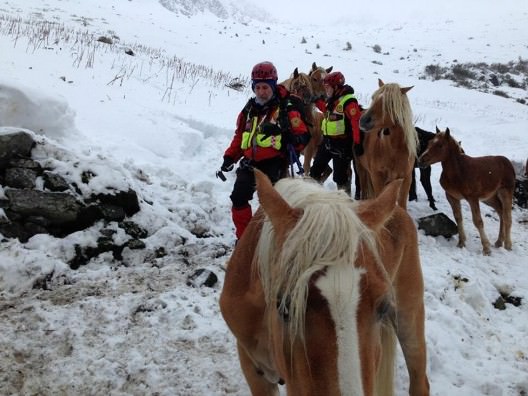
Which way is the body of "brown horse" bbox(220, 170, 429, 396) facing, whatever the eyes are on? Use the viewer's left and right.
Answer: facing the viewer

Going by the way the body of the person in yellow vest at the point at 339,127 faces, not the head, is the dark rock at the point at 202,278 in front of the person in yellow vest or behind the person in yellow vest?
in front

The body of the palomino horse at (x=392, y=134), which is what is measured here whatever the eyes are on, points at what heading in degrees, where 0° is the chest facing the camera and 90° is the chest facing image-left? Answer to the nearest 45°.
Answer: approximately 0°

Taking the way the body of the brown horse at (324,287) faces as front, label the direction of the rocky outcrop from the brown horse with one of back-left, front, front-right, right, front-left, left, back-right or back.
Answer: back-right

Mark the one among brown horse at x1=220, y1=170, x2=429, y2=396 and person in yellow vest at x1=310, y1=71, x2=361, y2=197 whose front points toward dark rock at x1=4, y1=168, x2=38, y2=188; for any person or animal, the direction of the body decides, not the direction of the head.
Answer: the person in yellow vest

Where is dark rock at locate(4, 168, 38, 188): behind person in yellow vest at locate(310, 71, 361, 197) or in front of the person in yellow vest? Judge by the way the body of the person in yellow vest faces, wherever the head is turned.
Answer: in front

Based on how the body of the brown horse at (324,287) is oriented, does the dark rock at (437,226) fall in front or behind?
behind

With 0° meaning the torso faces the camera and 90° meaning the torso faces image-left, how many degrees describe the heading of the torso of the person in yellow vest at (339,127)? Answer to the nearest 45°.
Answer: approximately 45°

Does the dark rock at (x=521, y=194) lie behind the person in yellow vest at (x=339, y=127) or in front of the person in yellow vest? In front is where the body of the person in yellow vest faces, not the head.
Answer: behind

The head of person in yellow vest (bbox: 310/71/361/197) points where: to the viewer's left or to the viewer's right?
to the viewer's left

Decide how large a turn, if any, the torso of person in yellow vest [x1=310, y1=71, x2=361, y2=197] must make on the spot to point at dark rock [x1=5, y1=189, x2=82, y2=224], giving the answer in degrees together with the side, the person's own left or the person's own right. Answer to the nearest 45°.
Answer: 0° — they already face it

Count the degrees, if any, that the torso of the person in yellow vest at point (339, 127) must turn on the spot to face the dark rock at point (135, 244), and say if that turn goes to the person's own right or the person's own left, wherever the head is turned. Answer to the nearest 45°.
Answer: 0° — they already face it

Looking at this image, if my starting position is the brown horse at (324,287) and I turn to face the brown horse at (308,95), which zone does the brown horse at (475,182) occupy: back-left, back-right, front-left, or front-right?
front-right

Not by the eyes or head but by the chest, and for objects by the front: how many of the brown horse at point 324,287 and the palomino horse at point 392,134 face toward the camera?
2
